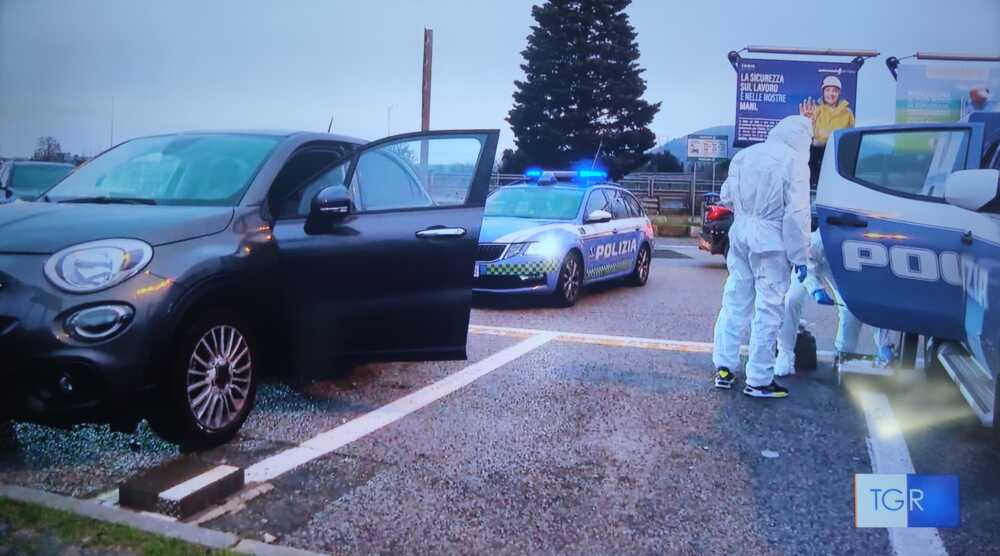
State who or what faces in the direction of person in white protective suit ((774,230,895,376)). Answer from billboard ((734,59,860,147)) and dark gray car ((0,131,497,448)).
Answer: the billboard

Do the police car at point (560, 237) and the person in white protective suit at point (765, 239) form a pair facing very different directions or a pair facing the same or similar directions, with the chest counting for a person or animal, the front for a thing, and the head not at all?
very different directions

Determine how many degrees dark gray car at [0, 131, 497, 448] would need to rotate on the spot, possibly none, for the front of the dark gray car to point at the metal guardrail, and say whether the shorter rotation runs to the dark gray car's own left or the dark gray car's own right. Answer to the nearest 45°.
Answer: approximately 180°

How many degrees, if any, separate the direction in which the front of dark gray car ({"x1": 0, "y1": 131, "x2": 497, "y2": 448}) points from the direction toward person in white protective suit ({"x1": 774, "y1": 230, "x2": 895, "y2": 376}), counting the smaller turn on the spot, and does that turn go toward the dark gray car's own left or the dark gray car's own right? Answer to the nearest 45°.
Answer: approximately 135° to the dark gray car's own left

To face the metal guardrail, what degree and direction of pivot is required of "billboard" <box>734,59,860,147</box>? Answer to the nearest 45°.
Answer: approximately 135° to its right

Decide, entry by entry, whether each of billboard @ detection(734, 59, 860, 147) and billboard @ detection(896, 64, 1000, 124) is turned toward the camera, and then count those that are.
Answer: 2

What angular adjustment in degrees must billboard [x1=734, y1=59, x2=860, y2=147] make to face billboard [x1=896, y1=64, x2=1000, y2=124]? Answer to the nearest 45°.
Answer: approximately 45° to its left

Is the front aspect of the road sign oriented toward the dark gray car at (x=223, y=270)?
yes
